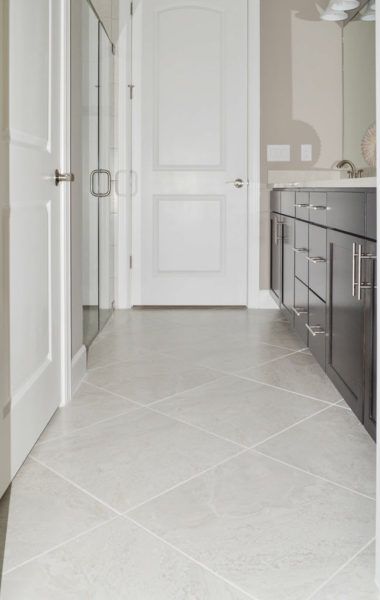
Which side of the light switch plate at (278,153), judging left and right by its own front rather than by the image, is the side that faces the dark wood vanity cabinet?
front

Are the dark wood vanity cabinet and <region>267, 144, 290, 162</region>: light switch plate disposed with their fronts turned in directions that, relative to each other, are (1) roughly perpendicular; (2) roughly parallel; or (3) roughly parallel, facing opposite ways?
roughly perpendicular

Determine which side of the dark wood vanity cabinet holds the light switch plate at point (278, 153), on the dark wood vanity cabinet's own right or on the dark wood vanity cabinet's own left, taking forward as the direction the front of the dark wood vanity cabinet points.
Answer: on the dark wood vanity cabinet's own right

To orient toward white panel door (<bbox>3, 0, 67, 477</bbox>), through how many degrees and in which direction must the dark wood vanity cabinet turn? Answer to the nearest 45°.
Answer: approximately 45° to its left

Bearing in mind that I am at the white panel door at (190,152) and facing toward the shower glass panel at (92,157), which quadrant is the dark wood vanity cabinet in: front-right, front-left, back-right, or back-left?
front-left

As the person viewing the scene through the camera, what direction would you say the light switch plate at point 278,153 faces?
facing the viewer

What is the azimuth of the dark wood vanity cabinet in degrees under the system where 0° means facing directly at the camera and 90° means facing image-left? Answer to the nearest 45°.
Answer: approximately 90°

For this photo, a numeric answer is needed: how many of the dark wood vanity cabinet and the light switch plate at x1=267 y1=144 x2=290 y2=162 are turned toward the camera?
1

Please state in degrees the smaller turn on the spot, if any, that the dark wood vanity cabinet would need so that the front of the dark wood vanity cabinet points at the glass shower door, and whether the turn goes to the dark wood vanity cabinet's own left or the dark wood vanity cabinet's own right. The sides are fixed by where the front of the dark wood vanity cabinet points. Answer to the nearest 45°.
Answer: approximately 45° to the dark wood vanity cabinet's own right

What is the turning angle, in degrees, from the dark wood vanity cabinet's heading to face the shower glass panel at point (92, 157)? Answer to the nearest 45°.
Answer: approximately 45° to its right
